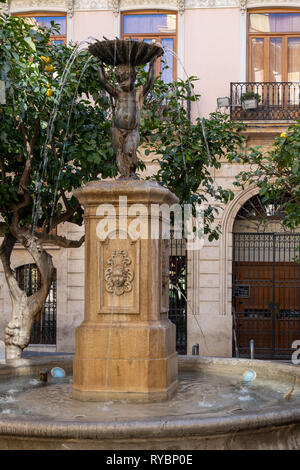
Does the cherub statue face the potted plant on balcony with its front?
no

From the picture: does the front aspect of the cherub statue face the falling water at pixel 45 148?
no

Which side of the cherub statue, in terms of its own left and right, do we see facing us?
front
